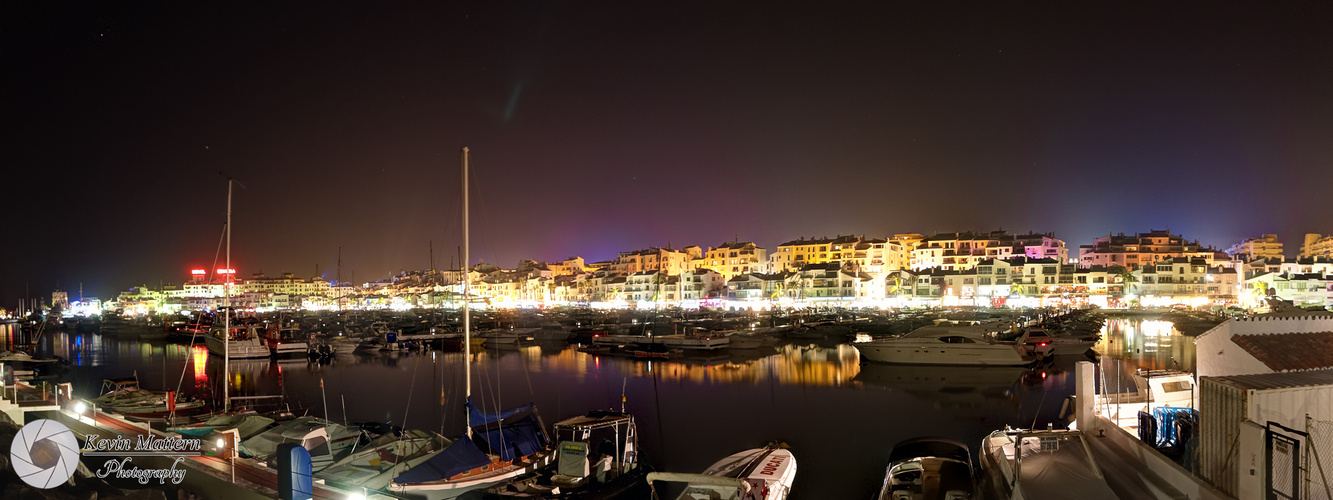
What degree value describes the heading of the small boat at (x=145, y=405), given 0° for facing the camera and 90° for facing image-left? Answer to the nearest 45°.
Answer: approximately 270°

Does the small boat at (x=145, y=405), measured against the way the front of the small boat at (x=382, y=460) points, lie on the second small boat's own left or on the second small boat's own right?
on the second small boat's own left

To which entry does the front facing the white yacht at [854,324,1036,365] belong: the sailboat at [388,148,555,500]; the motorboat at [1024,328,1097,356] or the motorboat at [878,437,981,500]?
the motorboat at [878,437,981,500]

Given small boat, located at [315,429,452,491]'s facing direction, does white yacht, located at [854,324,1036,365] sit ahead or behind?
ahead
